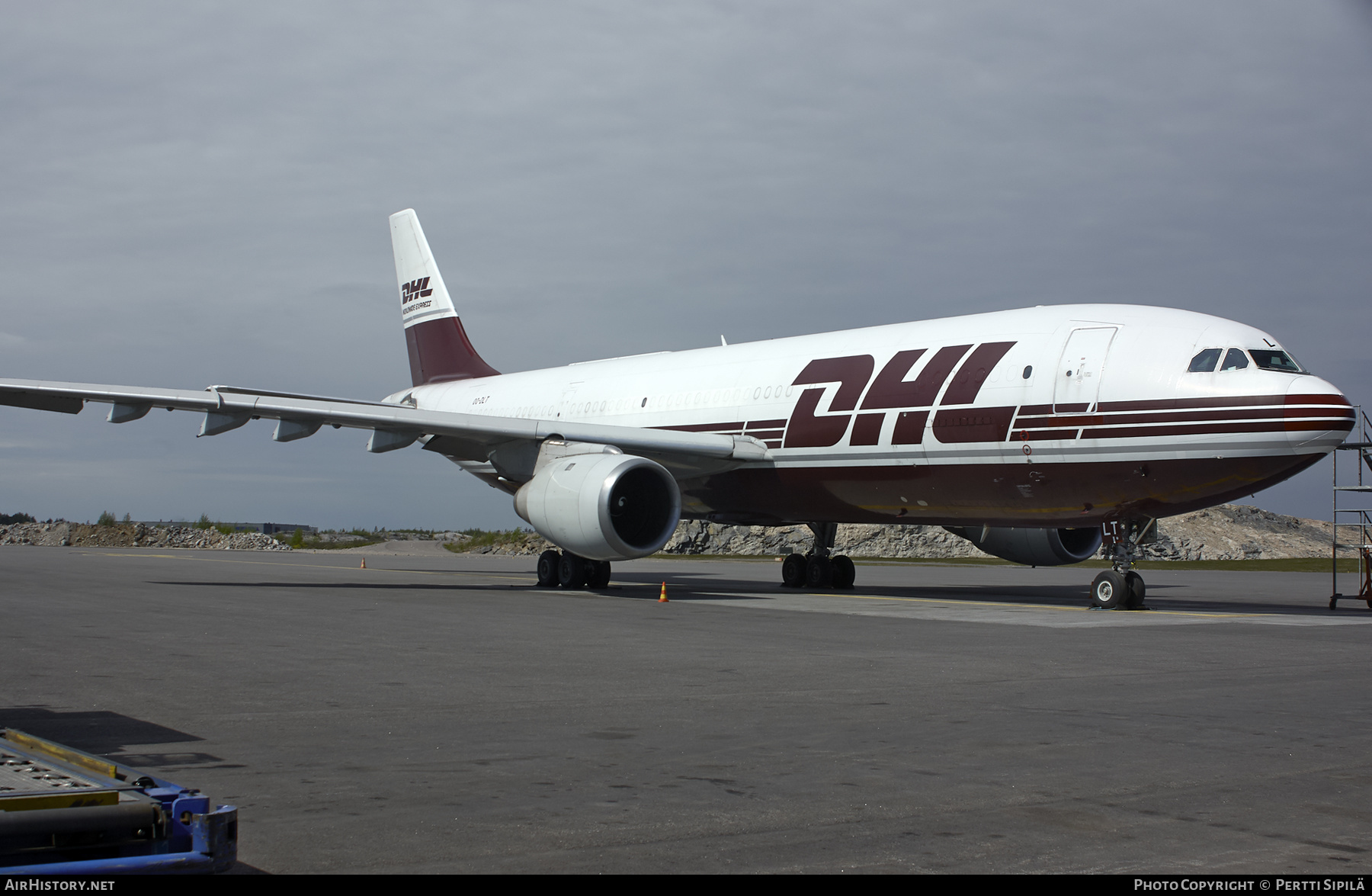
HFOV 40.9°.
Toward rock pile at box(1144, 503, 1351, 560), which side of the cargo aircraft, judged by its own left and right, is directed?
left

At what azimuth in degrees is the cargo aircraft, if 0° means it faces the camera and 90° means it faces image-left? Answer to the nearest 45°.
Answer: approximately 315°

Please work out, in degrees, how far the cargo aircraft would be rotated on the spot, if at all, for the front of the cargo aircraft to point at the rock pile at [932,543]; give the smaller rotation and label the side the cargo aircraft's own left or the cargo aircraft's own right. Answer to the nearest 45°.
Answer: approximately 135° to the cargo aircraft's own left
